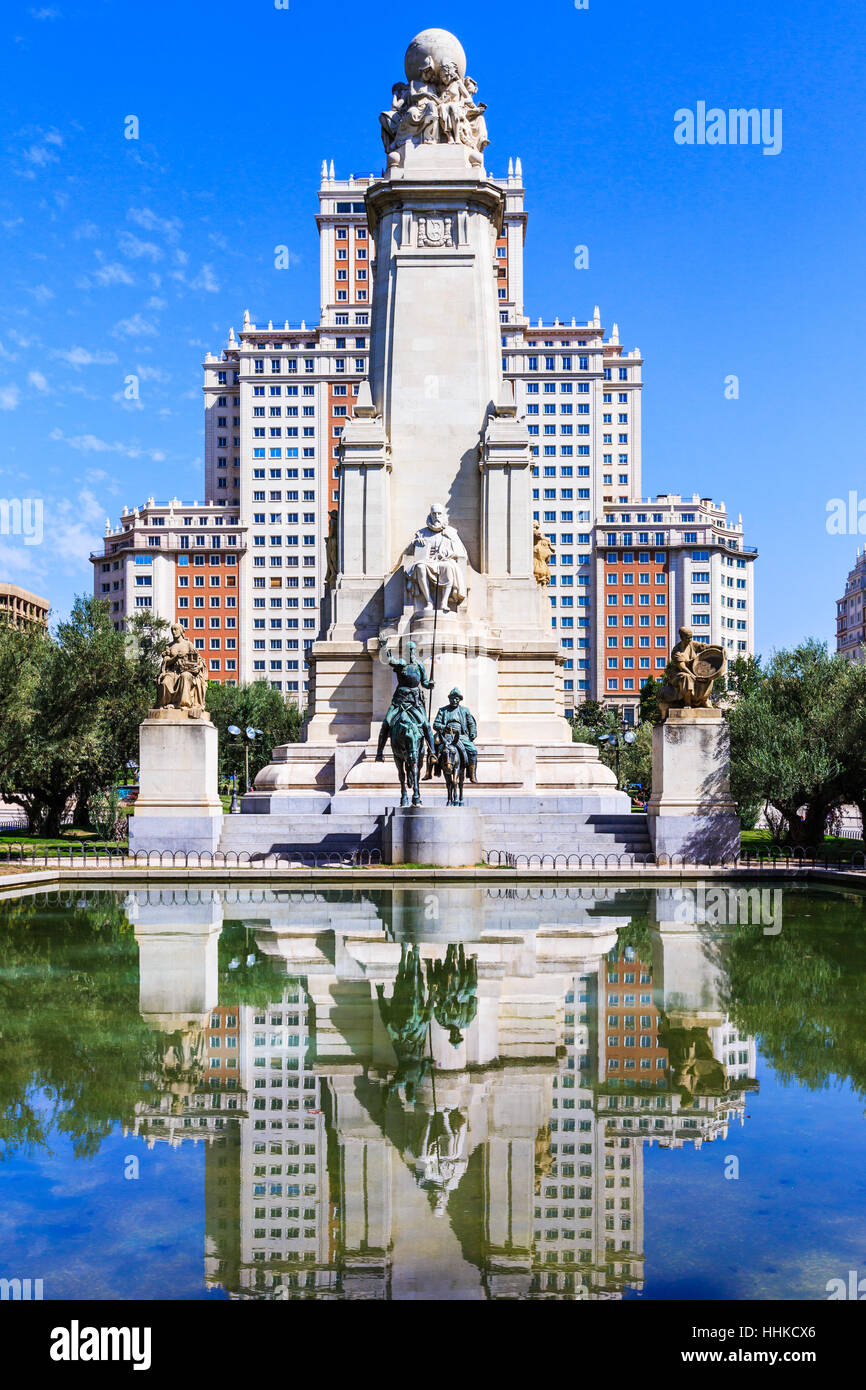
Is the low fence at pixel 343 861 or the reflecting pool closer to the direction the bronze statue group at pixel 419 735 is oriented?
the reflecting pool

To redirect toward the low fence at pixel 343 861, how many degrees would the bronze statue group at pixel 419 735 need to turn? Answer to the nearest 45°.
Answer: approximately 45° to its right

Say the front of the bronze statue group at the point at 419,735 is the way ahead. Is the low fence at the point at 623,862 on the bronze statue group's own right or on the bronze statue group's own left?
on the bronze statue group's own left

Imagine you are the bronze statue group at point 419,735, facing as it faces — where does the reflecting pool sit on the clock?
The reflecting pool is roughly at 12 o'clock from the bronze statue group.

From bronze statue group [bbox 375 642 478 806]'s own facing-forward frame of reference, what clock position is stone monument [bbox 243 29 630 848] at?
The stone monument is roughly at 6 o'clock from the bronze statue group.

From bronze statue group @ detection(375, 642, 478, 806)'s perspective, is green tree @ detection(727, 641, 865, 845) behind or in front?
behind

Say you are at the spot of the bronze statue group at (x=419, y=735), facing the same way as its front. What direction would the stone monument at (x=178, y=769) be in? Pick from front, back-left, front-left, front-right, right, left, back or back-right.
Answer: back-right

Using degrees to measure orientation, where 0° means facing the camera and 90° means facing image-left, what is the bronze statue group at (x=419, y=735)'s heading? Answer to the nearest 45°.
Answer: approximately 0°
